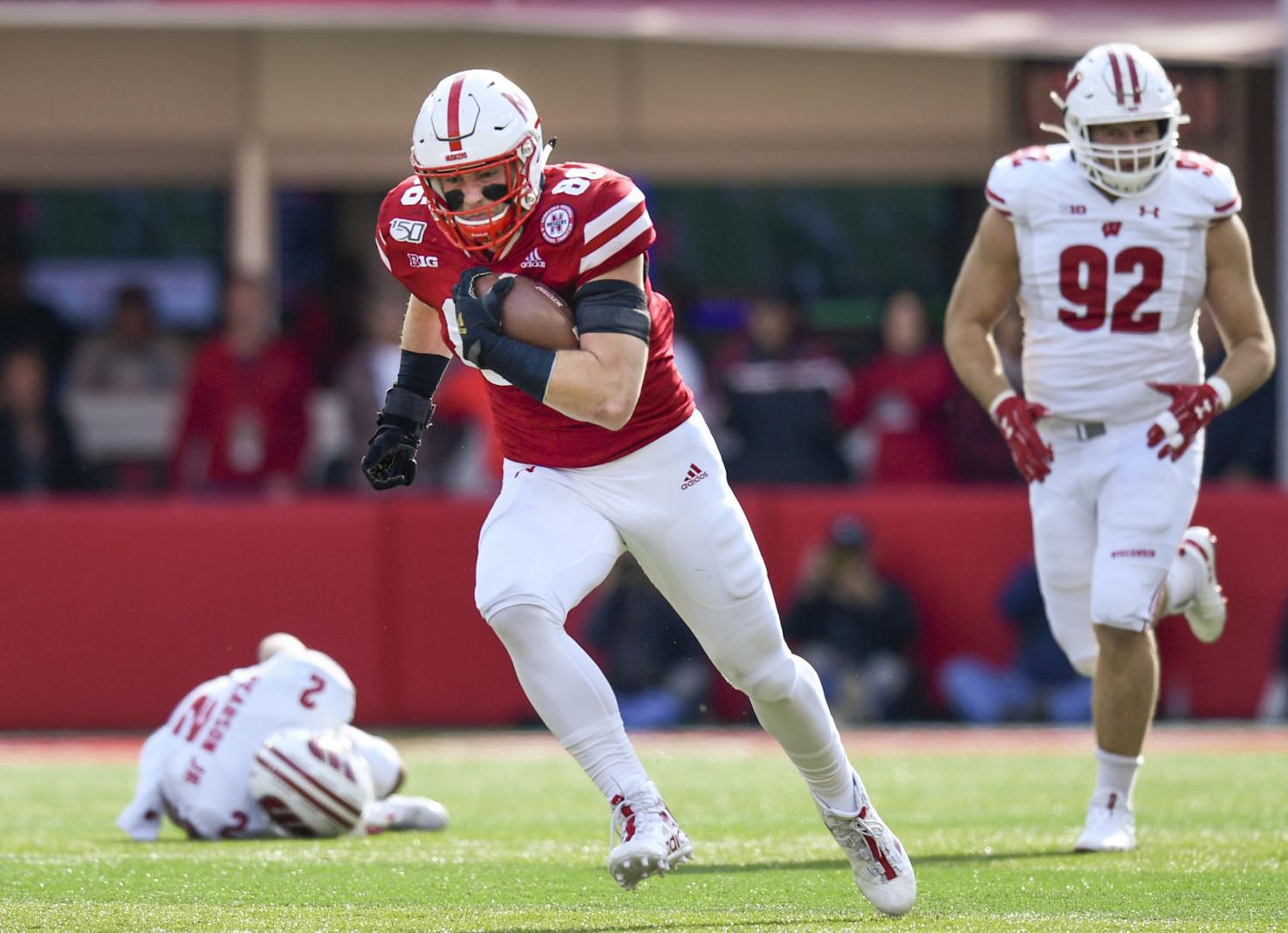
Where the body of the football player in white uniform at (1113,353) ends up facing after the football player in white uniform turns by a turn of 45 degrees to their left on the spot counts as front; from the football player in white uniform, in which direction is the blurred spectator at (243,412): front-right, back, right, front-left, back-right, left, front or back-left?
back

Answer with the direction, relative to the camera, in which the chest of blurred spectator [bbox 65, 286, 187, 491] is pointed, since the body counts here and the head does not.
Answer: toward the camera

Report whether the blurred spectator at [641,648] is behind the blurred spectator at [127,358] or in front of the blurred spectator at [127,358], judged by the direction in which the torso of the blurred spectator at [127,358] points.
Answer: in front

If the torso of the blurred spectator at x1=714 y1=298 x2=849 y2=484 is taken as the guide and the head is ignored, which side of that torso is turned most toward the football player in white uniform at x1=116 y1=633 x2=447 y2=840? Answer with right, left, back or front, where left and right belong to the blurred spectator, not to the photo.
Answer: front

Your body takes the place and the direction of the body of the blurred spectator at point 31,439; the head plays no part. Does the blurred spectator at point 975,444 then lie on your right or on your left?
on your left

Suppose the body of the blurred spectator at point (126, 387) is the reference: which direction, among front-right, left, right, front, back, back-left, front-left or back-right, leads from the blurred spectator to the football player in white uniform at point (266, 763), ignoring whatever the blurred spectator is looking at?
front

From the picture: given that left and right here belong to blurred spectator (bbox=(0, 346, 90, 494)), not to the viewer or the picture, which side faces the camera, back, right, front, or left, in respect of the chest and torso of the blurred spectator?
front

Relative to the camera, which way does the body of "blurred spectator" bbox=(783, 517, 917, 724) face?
toward the camera

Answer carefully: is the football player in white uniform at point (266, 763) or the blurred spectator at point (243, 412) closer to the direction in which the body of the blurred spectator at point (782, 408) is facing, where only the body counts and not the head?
the football player in white uniform

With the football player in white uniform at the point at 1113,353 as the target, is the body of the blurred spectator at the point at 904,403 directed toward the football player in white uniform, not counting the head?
yes

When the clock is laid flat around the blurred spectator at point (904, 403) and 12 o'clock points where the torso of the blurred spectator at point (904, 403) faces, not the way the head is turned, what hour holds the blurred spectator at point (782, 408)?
the blurred spectator at point (782, 408) is roughly at 2 o'clock from the blurred spectator at point (904, 403).

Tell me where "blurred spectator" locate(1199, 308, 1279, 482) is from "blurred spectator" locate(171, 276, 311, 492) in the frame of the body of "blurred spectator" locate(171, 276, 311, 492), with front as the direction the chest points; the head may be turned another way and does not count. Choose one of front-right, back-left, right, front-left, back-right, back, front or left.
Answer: left

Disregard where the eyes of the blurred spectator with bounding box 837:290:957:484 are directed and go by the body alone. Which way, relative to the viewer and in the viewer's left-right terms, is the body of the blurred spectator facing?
facing the viewer

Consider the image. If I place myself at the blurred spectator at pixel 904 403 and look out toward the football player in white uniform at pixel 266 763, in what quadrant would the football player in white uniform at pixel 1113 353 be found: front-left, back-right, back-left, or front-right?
front-left

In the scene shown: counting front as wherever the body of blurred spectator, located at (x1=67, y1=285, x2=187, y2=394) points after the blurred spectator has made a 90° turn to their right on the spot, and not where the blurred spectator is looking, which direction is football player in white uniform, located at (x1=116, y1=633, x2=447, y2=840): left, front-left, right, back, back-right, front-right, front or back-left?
left
